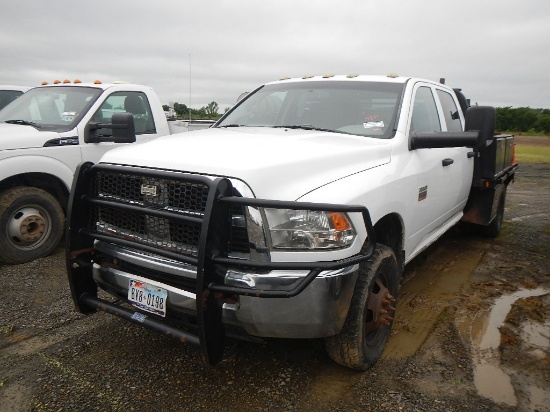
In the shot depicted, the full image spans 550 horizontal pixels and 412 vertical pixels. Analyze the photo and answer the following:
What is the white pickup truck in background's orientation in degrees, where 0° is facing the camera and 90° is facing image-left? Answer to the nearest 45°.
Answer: approximately 45°
